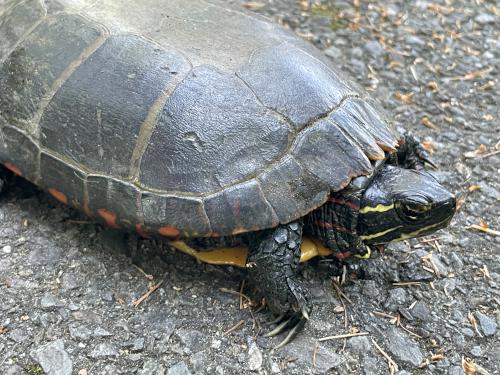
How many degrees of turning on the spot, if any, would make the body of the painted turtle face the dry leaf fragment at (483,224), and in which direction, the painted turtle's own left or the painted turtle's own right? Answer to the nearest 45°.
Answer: approximately 45° to the painted turtle's own left

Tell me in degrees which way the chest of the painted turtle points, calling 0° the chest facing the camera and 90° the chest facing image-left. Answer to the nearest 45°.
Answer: approximately 315°

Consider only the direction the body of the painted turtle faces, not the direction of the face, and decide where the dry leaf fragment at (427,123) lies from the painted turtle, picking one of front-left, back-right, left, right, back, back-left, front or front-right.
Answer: left
